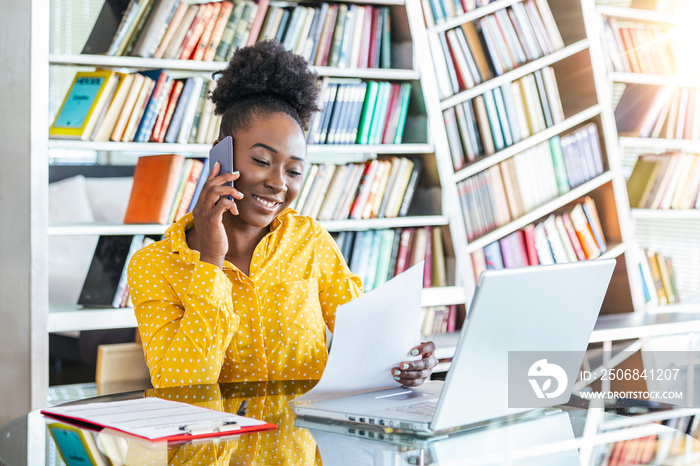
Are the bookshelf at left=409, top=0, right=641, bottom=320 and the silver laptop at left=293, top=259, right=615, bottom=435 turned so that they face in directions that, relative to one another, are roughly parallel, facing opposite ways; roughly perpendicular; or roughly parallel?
roughly perpendicular

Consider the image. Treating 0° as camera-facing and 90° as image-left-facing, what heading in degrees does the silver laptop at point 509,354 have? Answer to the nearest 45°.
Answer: approximately 135°

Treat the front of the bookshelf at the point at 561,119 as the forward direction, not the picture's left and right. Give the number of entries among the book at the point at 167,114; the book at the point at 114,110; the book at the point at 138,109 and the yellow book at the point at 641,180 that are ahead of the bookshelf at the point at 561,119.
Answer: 3

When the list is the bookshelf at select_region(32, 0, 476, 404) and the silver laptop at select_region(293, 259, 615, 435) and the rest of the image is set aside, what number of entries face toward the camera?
1

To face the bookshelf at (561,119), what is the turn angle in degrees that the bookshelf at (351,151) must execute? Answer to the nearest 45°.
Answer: approximately 90° to its left

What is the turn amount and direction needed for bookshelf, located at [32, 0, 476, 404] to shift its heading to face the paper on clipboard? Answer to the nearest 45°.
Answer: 0° — it already faces it

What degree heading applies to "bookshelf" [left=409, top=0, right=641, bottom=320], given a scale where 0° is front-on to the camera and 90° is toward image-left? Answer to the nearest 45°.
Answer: approximately 45°

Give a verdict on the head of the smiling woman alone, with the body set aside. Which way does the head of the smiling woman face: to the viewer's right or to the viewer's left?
to the viewer's right

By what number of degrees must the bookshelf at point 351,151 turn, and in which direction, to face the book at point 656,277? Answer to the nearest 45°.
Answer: approximately 90° to its left

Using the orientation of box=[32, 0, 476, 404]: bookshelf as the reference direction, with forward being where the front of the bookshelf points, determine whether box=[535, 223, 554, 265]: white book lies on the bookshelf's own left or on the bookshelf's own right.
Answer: on the bookshelf's own left
